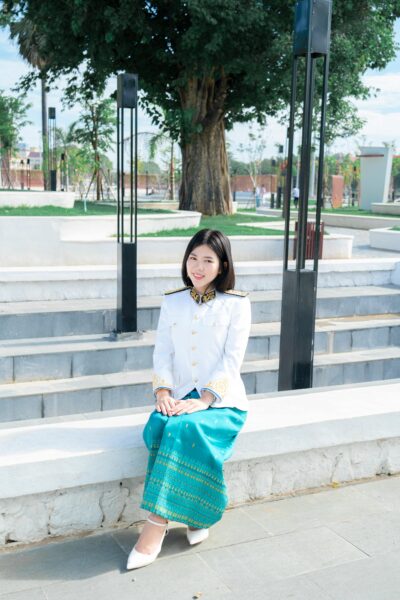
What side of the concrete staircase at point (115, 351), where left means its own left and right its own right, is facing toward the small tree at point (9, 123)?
back

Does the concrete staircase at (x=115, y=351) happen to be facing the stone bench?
yes

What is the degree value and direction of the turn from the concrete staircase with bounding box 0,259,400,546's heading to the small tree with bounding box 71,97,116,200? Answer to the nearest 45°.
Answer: approximately 180°

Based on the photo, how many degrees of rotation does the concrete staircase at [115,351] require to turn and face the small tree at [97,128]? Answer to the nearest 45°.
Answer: approximately 180°

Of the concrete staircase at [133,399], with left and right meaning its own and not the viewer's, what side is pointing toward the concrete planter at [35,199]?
back

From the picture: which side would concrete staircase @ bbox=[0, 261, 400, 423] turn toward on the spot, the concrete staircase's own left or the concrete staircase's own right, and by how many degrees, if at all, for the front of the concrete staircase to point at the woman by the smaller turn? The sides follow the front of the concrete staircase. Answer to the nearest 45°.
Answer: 0° — it already faces them

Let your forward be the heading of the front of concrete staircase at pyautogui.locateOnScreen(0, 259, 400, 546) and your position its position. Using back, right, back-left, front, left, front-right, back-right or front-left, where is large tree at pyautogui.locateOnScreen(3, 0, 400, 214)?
back

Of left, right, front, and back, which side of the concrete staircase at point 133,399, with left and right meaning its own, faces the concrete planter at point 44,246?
back

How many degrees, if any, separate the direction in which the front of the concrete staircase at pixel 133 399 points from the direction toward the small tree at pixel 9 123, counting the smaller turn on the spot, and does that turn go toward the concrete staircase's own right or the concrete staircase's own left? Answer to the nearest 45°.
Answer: approximately 180°

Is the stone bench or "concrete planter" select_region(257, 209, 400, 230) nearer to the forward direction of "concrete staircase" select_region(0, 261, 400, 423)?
the stone bench

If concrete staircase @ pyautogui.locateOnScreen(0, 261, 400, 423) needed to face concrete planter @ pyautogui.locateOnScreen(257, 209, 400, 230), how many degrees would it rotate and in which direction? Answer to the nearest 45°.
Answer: approximately 180°

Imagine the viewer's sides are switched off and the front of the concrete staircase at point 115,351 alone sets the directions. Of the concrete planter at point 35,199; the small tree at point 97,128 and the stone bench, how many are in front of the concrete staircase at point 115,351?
1

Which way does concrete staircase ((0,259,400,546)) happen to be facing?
toward the camera

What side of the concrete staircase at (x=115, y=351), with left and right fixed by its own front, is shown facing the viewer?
front

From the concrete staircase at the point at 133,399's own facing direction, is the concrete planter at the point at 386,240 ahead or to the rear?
to the rear
